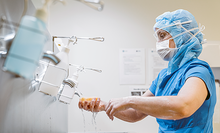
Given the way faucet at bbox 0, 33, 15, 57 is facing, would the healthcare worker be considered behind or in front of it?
in front

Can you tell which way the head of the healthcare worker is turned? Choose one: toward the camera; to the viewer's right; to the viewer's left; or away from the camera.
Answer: to the viewer's left

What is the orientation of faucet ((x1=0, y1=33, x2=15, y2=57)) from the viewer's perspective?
to the viewer's right
